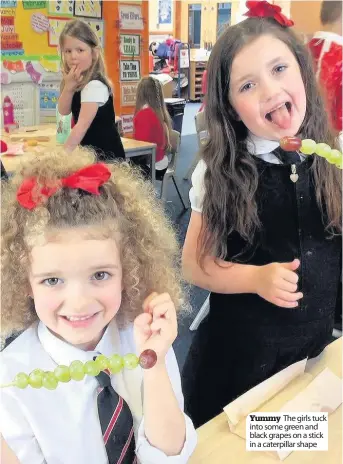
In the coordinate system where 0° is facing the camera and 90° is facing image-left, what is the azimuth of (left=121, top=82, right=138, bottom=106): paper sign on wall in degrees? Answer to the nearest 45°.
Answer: approximately 0°

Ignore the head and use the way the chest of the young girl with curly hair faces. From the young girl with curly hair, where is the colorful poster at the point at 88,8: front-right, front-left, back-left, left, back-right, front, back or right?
back

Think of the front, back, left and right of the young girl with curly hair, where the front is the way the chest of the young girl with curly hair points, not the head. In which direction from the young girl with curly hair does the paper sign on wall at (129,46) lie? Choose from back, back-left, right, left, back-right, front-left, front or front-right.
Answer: back

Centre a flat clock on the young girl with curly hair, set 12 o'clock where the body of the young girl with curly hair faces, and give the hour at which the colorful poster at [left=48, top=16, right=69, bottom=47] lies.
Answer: The colorful poster is roughly at 6 o'clock from the young girl with curly hair.

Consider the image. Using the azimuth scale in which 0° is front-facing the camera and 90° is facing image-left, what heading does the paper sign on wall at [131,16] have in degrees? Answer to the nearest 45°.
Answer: approximately 0°

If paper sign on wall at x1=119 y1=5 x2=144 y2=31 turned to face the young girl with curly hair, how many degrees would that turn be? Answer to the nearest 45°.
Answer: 0° — it already faces them
